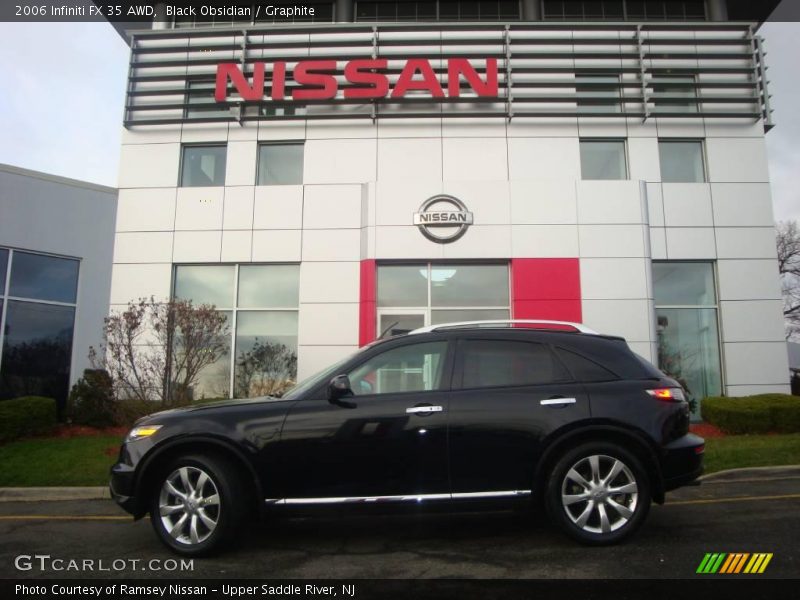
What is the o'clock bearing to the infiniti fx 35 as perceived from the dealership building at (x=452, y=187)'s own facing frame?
The infiniti fx 35 is roughly at 12 o'clock from the dealership building.

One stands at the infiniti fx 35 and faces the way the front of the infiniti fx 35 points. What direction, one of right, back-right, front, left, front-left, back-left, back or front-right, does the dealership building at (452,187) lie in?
right

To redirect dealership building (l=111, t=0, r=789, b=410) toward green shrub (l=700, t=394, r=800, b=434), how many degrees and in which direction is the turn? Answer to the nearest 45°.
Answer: approximately 90° to its left

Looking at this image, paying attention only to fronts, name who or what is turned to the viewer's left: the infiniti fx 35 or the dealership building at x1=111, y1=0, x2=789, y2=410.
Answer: the infiniti fx 35

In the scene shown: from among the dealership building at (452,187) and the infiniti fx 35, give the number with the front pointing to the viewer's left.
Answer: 1

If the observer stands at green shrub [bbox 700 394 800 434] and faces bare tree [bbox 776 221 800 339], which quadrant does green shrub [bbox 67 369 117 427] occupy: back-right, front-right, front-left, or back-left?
back-left

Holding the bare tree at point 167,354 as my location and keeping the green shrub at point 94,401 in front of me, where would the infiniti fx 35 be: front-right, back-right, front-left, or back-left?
back-left

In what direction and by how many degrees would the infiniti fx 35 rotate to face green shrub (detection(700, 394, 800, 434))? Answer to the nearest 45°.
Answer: approximately 135° to its right

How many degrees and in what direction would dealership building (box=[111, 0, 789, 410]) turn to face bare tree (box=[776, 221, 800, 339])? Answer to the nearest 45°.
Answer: approximately 135° to its left

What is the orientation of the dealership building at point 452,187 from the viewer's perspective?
toward the camera

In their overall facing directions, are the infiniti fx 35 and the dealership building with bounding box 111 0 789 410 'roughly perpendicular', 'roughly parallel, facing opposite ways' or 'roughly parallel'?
roughly perpendicular

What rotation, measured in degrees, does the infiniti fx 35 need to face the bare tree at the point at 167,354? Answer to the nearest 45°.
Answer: approximately 45° to its right

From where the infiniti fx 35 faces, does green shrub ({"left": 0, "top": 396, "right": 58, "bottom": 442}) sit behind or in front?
in front

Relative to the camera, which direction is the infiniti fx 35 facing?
to the viewer's left
